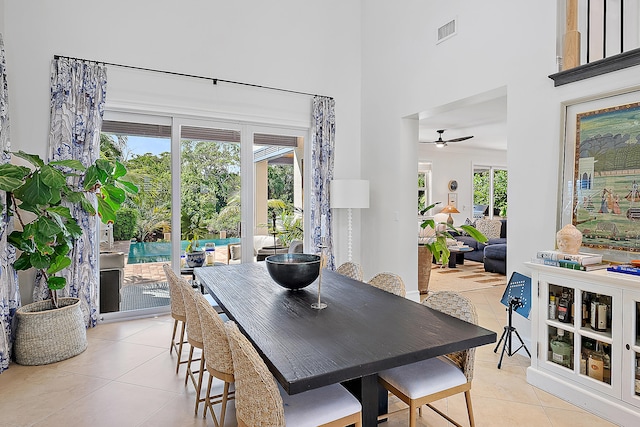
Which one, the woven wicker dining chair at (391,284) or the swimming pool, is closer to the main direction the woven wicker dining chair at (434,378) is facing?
the swimming pool

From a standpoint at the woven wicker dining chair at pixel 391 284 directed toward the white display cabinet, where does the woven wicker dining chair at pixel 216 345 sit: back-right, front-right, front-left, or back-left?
back-right

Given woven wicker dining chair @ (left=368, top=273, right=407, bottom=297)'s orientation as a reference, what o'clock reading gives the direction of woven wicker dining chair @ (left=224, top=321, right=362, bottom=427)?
woven wicker dining chair @ (left=224, top=321, right=362, bottom=427) is roughly at 11 o'clock from woven wicker dining chair @ (left=368, top=273, right=407, bottom=297).

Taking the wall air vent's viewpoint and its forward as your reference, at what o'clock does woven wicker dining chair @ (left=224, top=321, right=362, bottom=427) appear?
The woven wicker dining chair is roughly at 11 o'clock from the wall air vent.

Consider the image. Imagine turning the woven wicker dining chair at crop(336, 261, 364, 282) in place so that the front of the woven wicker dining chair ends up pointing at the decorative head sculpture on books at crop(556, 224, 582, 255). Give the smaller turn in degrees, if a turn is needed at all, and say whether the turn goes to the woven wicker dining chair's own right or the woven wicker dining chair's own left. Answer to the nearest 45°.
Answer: approximately 135° to the woven wicker dining chair's own left

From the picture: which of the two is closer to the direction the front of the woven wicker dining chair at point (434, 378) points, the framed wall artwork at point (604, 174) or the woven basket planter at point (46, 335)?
the woven basket planter

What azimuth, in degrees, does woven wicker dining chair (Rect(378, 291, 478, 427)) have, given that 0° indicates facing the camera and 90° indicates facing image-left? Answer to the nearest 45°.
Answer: approximately 45°

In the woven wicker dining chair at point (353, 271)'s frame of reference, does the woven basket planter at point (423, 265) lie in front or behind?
behind

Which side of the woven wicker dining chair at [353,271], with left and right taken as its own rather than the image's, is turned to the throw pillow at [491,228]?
back

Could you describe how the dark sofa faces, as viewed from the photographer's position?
facing to the left of the viewer
